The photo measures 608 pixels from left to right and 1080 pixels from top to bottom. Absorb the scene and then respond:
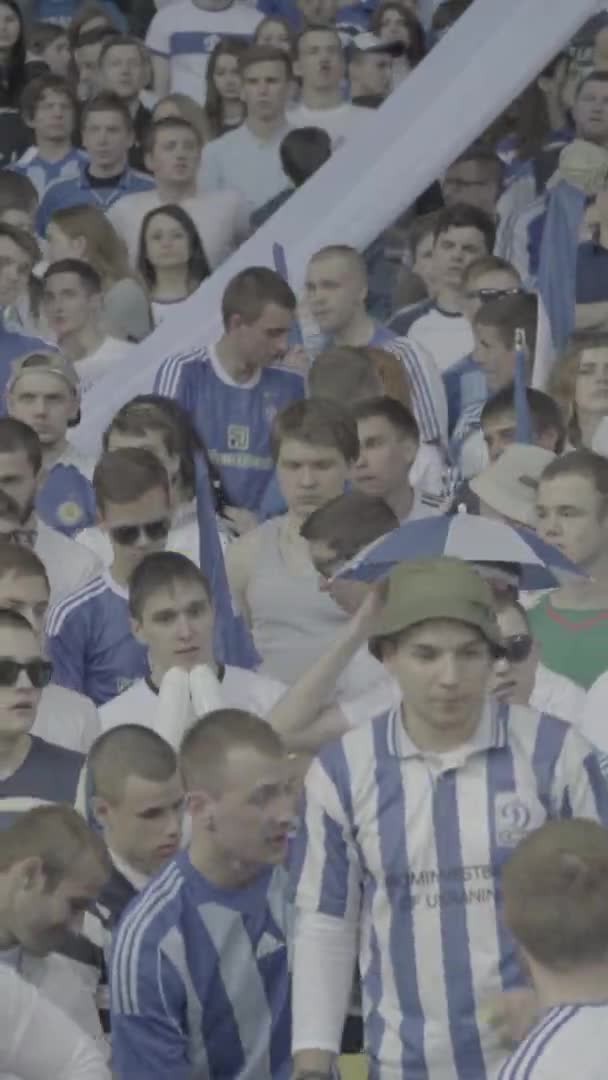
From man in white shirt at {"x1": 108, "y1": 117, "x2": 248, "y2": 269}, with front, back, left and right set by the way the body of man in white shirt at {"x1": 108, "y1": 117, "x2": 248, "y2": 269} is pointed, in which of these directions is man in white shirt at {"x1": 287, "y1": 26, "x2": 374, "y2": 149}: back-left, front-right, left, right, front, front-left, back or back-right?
back-left

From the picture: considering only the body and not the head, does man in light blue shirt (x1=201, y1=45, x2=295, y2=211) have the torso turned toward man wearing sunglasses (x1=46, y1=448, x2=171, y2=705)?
yes

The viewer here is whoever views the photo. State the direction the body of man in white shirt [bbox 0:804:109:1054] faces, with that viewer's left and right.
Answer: facing to the right of the viewer

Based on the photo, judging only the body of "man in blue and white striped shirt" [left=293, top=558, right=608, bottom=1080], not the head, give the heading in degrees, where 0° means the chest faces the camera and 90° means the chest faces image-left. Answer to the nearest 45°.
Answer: approximately 0°

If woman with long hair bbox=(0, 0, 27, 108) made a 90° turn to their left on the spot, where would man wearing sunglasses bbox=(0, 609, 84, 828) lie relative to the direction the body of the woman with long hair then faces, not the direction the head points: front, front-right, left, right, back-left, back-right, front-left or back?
right

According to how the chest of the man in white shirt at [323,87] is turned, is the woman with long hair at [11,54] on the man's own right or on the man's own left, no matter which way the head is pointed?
on the man's own right

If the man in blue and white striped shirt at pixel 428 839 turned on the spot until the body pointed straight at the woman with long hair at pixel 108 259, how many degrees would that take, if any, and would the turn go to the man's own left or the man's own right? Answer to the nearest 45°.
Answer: approximately 180°

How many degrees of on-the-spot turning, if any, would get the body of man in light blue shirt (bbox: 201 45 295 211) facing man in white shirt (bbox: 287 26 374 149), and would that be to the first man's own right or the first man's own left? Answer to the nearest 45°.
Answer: approximately 135° to the first man's own left

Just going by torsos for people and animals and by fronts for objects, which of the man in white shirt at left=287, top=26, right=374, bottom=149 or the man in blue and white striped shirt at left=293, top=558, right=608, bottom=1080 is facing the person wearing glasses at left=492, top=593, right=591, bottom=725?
the man in white shirt at left=287, top=26, right=374, bottom=149
